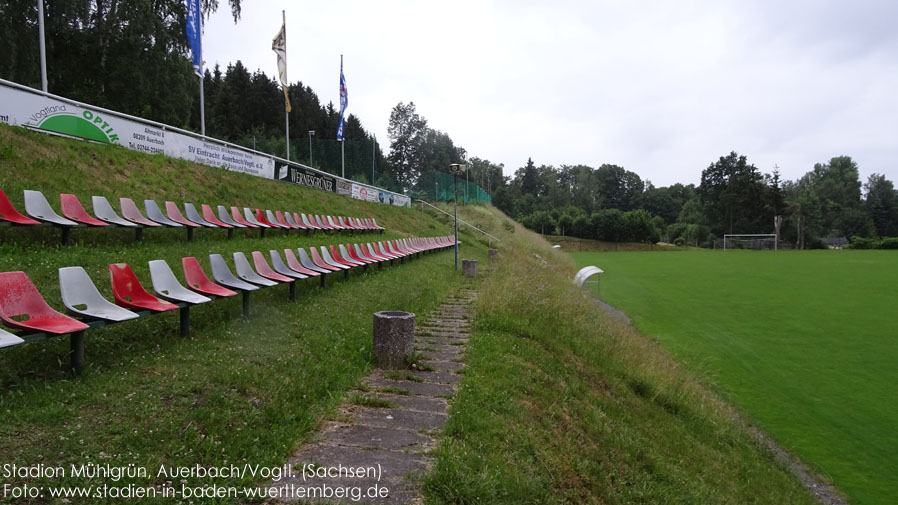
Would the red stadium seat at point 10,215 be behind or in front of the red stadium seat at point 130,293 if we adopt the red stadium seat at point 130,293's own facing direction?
behind

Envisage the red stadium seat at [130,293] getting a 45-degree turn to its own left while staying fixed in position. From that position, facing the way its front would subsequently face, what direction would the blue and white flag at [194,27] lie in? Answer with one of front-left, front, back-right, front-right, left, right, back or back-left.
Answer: left

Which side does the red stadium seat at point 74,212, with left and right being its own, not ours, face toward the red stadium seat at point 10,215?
right

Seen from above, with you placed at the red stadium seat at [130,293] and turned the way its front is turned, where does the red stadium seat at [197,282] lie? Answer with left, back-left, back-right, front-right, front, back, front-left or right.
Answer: left

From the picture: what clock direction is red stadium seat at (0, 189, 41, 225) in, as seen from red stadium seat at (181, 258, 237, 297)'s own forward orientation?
red stadium seat at (0, 189, 41, 225) is roughly at 6 o'clock from red stadium seat at (181, 258, 237, 297).

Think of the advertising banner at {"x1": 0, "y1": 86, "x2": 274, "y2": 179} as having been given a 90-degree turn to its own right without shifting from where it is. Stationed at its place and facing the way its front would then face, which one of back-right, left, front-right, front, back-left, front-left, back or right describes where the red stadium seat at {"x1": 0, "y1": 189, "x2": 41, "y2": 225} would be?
front-left

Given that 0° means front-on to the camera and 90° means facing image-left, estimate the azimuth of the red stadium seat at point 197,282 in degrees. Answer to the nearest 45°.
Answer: approximately 315°

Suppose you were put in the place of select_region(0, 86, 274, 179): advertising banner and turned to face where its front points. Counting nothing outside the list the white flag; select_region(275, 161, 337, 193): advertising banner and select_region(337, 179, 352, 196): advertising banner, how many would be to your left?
3

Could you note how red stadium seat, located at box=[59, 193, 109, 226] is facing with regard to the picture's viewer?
facing the viewer and to the right of the viewer

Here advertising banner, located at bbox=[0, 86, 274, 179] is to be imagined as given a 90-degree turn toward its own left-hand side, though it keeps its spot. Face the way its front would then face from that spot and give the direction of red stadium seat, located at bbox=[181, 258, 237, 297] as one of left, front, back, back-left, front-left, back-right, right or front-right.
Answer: back-right

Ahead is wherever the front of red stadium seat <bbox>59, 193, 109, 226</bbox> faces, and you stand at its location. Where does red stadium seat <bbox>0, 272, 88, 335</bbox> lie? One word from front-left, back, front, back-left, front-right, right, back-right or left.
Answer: front-right

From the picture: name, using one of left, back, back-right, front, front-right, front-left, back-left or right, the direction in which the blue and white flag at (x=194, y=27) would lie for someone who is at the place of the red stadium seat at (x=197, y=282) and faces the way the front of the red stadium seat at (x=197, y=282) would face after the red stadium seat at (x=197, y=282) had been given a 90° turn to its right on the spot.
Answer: back-right

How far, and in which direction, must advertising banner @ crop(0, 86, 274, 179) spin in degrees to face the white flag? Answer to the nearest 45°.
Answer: approximately 90° to its left
